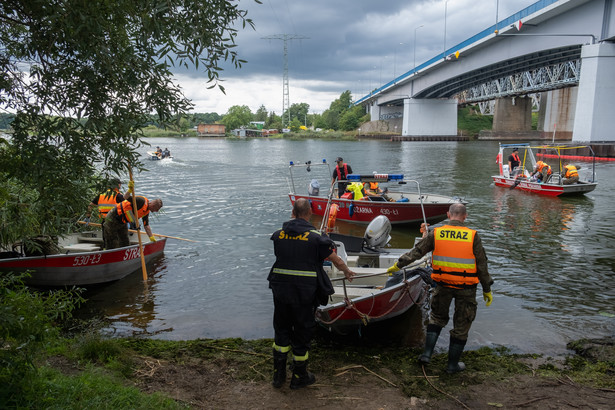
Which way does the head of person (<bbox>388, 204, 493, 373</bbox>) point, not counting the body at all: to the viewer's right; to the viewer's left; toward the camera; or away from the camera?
away from the camera

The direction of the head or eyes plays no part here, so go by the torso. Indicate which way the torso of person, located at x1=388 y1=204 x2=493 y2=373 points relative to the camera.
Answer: away from the camera

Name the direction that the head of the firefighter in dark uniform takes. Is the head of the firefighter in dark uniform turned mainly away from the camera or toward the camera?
away from the camera

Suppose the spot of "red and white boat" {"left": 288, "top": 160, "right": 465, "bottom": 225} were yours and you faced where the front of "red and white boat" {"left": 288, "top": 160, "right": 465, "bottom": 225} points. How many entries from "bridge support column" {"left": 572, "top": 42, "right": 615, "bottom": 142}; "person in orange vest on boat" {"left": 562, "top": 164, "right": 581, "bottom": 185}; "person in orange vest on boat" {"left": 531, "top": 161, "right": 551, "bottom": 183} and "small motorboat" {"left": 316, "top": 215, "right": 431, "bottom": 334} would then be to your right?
1

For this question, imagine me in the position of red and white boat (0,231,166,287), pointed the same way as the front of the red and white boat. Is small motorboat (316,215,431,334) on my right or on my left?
on my right

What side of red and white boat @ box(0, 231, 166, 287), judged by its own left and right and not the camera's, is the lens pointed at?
right

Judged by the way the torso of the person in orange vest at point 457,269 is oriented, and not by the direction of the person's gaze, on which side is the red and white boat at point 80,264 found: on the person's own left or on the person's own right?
on the person's own left

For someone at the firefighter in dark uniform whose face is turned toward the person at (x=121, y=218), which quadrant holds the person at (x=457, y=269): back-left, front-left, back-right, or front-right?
back-right
